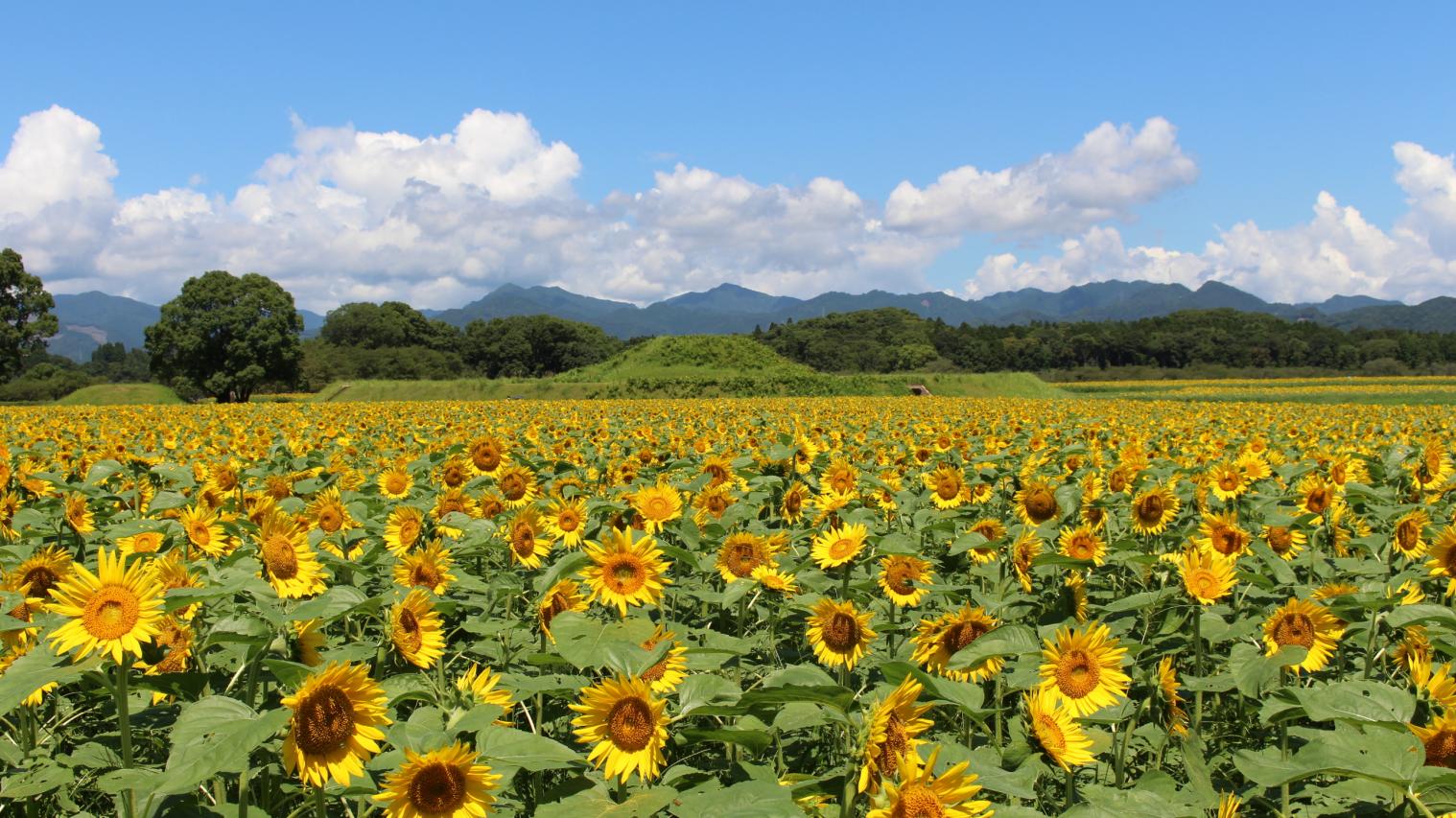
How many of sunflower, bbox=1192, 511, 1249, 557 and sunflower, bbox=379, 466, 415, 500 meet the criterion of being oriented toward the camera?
2

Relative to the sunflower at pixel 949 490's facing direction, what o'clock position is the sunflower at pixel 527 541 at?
the sunflower at pixel 527 541 is roughly at 1 o'clock from the sunflower at pixel 949 490.

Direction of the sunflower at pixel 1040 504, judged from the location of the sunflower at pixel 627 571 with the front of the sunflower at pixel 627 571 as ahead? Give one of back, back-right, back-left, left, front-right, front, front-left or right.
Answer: back-left

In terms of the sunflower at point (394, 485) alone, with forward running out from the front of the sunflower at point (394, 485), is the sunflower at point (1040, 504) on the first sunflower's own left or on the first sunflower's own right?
on the first sunflower's own left

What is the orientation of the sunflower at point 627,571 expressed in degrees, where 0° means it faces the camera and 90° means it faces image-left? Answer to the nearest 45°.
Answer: approximately 0°
